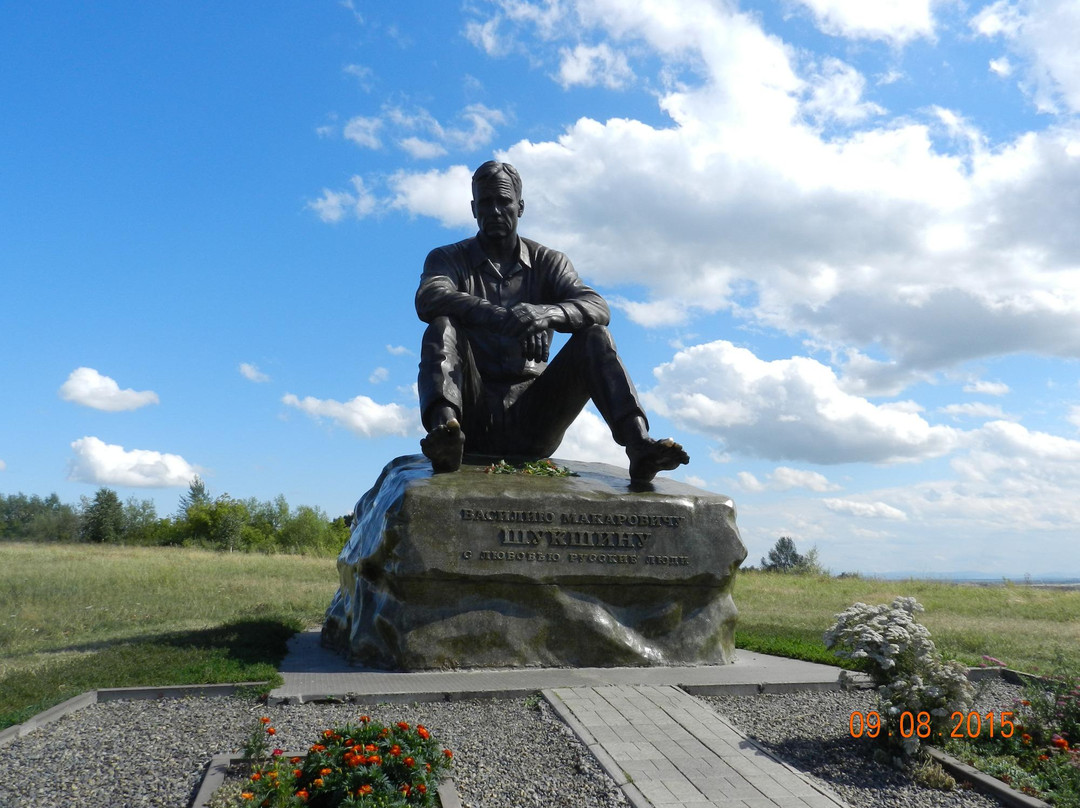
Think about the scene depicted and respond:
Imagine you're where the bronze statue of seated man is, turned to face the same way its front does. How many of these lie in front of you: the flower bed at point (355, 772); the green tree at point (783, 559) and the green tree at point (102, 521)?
1

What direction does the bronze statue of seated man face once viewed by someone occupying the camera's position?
facing the viewer

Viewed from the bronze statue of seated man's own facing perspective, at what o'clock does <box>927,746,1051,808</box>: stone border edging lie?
The stone border edging is roughly at 11 o'clock from the bronze statue of seated man.

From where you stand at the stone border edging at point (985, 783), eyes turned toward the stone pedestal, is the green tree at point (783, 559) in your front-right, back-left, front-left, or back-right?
front-right

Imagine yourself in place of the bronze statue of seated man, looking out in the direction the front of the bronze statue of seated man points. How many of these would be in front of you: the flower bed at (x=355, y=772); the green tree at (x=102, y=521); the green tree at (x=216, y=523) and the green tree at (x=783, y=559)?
1

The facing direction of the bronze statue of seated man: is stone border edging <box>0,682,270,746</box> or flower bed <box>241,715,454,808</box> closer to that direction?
the flower bed

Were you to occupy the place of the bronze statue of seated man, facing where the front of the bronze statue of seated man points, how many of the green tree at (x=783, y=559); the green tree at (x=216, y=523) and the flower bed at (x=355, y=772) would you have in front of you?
1

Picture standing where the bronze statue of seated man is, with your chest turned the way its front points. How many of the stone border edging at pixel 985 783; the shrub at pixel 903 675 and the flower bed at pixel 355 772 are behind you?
0

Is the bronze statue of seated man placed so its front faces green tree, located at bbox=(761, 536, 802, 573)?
no

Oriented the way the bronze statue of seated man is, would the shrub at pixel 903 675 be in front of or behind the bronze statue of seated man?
in front

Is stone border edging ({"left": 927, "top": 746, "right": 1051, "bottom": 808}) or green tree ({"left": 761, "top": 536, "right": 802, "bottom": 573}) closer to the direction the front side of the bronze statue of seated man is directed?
the stone border edging

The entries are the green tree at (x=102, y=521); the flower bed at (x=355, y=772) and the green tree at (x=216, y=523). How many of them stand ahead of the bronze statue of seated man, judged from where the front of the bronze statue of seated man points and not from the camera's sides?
1

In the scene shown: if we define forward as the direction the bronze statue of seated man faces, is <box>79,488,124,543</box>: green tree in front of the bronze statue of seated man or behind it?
behind

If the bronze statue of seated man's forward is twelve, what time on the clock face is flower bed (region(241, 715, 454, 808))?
The flower bed is roughly at 12 o'clock from the bronze statue of seated man.

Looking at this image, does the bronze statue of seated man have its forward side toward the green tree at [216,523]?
no
